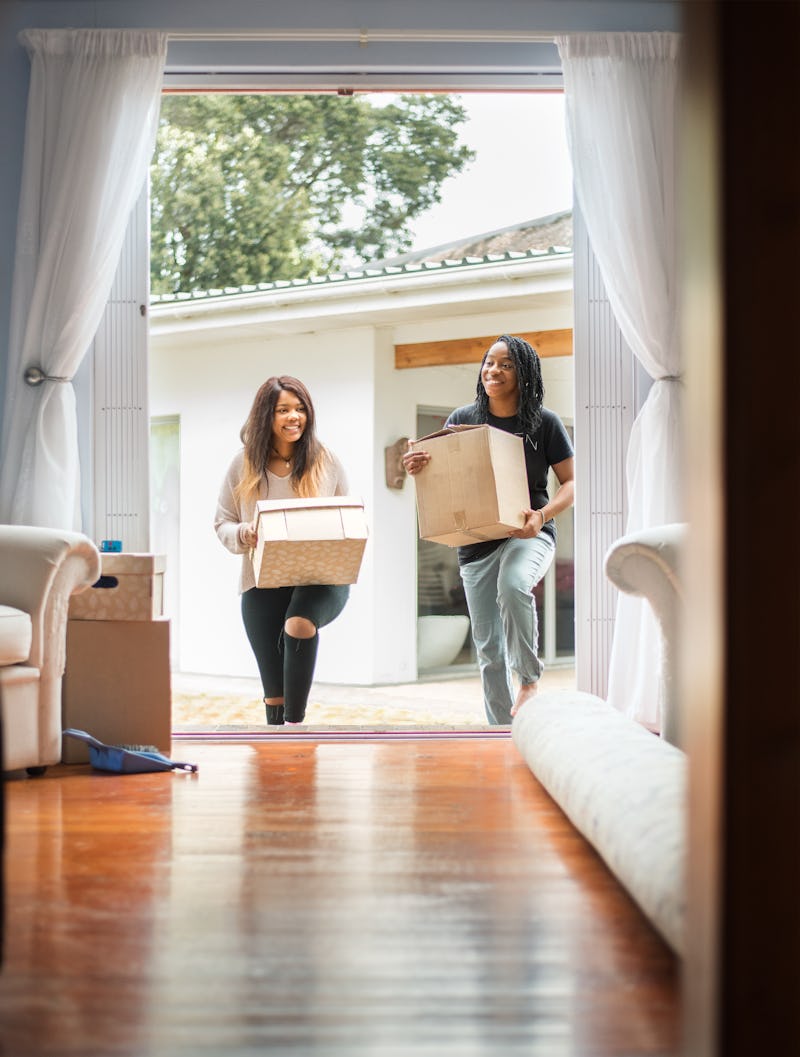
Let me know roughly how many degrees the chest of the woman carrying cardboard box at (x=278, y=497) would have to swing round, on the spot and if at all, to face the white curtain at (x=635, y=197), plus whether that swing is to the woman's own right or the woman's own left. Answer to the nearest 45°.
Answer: approximately 90° to the woman's own left

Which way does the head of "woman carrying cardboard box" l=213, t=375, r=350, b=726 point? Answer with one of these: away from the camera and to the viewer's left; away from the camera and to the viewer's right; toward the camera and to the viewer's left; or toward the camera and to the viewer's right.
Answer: toward the camera and to the viewer's right

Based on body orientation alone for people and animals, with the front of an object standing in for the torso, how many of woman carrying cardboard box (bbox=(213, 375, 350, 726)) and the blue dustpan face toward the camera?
1

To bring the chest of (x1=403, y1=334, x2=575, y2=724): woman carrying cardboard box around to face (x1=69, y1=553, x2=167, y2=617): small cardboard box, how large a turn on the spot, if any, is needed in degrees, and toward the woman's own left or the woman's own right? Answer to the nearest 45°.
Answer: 0° — they already face it

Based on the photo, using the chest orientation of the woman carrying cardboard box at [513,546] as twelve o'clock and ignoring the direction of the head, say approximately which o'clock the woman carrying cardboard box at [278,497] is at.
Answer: the woman carrying cardboard box at [278,497] is roughly at 2 o'clock from the woman carrying cardboard box at [513,546].

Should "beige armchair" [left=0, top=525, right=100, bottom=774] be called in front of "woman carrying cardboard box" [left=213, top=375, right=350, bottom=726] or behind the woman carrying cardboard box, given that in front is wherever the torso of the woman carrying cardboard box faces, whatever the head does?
in front

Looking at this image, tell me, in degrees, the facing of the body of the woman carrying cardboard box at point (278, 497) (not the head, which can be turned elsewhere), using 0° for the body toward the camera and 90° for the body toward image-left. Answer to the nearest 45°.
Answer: approximately 0°
